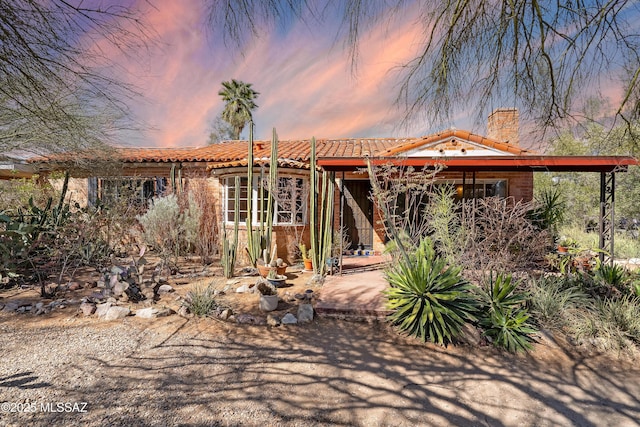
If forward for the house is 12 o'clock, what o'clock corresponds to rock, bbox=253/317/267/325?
The rock is roughly at 12 o'clock from the house.

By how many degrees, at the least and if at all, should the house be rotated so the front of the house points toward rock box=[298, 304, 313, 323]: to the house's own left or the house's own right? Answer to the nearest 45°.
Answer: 0° — it already faces it

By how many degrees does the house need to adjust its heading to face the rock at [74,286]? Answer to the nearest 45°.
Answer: approximately 45° to its right

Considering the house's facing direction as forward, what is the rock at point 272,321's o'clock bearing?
The rock is roughly at 12 o'clock from the house.

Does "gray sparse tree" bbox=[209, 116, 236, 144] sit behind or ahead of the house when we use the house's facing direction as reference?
behind

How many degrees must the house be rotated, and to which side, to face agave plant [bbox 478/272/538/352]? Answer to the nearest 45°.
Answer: approximately 45° to its left

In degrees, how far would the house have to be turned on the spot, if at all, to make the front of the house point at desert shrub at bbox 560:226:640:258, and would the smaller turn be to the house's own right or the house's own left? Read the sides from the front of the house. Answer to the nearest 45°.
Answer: approximately 90° to the house's own left

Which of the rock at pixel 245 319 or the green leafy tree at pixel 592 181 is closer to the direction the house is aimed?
the rock

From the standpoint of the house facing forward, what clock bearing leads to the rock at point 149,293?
The rock is roughly at 1 o'clock from the house.

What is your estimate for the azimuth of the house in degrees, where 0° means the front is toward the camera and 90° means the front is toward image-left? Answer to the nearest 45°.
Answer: approximately 0°

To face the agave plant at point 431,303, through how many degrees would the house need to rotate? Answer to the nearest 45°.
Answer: approximately 45° to its left
